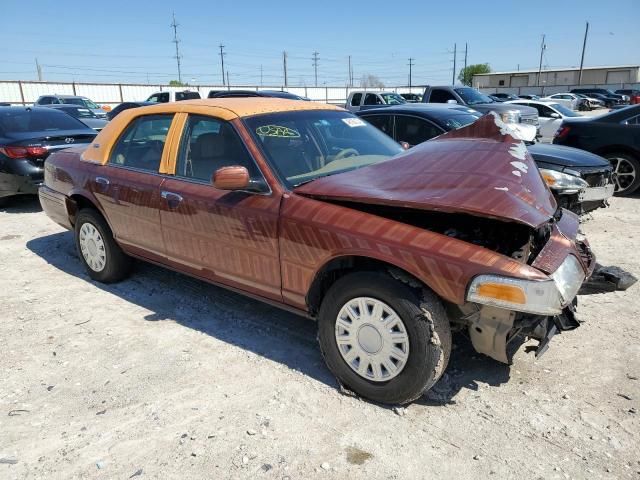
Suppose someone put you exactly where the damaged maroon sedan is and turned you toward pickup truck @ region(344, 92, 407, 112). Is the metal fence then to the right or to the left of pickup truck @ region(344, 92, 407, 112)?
left

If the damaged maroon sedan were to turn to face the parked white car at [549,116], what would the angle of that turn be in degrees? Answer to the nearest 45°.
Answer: approximately 90° to its left

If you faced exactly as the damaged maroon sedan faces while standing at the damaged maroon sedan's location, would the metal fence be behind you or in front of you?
behind

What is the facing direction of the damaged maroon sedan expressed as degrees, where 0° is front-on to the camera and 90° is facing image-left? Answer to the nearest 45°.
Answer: approximately 315°

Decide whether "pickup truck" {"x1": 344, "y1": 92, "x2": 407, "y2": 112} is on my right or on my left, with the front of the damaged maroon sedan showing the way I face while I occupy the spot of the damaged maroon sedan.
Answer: on my left
